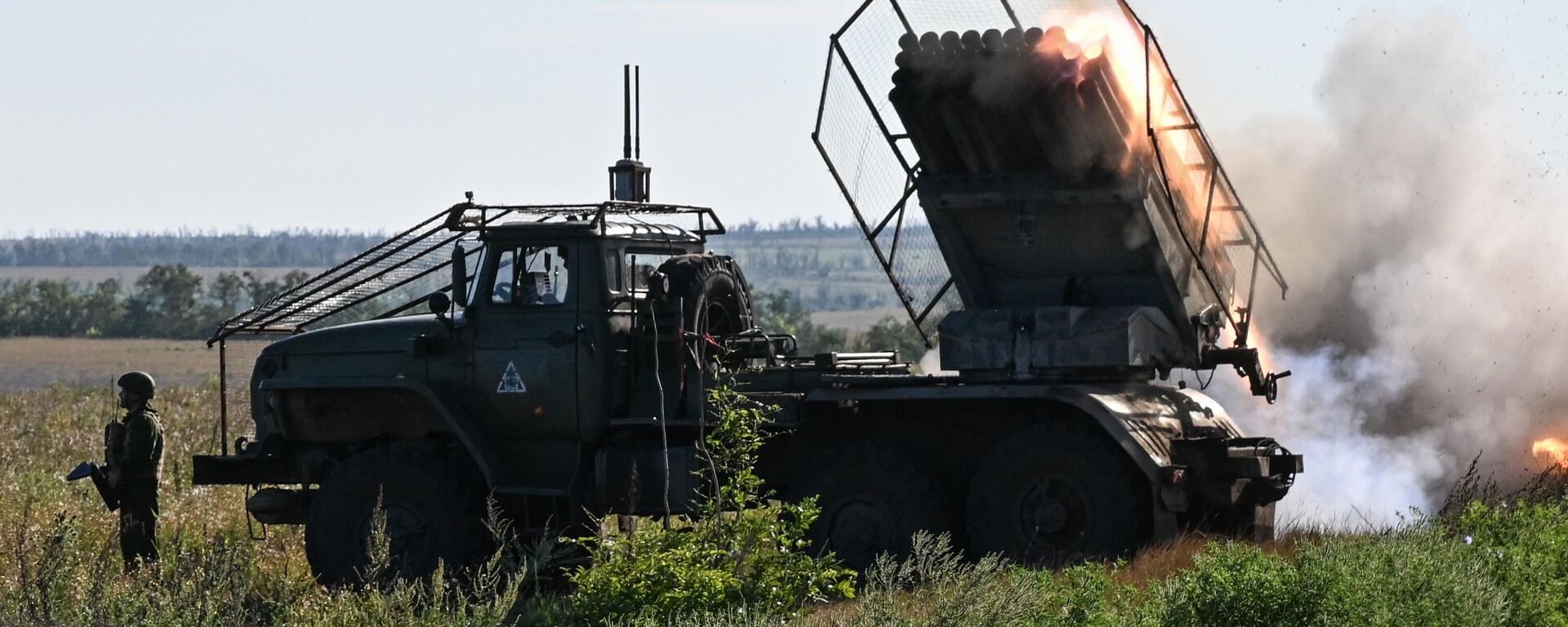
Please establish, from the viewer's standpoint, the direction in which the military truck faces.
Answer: facing to the left of the viewer

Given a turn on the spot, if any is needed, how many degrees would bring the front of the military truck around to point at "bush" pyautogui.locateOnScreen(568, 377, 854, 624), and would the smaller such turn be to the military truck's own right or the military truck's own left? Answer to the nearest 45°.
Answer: approximately 90° to the military truck's own left

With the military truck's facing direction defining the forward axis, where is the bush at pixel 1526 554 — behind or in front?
behind

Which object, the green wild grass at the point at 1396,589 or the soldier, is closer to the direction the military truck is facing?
the soldier

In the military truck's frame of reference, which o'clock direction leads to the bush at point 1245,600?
The bush is roughly at 8 o'clock from the military truck.

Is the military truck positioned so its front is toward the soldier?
yes

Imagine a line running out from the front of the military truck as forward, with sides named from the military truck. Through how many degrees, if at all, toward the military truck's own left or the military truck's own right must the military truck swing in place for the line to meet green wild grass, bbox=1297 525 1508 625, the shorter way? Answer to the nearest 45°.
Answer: approximately 135° to the military truck's own left
